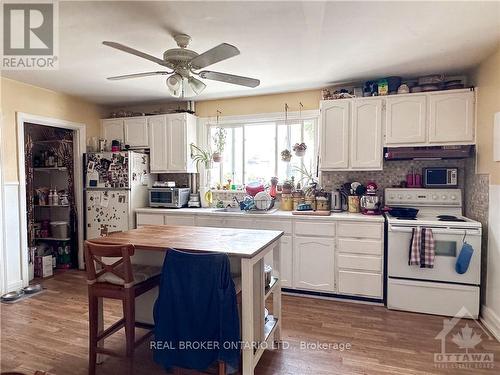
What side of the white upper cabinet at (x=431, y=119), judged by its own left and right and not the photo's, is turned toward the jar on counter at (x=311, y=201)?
right

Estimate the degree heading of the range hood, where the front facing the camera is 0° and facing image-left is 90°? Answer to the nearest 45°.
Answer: approximately 0°

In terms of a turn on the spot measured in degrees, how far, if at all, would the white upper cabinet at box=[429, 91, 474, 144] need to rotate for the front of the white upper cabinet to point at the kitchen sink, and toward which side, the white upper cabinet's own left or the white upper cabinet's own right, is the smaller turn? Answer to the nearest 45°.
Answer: approximately 90° to the white upper cabinet's own right

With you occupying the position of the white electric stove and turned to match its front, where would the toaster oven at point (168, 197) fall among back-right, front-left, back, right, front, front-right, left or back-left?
right

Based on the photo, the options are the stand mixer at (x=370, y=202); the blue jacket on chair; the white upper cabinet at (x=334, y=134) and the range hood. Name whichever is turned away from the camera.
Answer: the blue jacket on chair

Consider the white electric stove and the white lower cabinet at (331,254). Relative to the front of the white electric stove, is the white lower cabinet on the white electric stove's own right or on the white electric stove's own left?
on the white electric stove's own right

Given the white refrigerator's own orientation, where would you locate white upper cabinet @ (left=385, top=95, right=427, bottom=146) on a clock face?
The white upper cabinet is roughly at 9 o'clock from the white refrigerator.

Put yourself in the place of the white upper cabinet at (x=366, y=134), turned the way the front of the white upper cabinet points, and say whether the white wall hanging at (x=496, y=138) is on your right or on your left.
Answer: on your left

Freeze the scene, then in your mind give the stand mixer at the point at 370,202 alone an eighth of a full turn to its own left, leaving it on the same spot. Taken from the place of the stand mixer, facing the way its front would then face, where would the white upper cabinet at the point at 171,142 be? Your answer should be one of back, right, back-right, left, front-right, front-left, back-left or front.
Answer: back-right

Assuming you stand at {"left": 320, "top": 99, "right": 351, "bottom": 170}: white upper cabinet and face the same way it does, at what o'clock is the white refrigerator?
The white refrigerator is roughly at 3 o'clock from the white upper cabinet.

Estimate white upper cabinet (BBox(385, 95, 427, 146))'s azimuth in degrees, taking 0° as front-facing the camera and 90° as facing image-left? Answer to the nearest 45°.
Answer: approximately 0°
